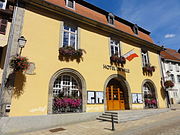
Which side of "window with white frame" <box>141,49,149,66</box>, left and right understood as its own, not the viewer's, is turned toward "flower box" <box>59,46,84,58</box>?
right

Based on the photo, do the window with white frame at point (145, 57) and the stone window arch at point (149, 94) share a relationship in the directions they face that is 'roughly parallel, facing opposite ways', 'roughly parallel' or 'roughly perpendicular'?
roughly parallel

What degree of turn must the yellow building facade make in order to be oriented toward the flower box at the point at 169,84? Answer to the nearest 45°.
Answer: approximately 90° to its left

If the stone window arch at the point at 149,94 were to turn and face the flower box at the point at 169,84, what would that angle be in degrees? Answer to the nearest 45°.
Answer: approximately 90° to its left

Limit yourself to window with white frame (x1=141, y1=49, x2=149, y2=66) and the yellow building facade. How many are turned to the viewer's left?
0

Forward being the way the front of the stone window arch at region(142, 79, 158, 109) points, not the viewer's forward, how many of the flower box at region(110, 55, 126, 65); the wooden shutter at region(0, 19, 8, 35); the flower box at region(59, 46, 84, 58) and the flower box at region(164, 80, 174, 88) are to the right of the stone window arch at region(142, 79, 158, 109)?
3

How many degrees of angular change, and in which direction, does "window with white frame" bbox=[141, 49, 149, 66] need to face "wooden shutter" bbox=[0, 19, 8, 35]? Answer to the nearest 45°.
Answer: approximately 90° to its right

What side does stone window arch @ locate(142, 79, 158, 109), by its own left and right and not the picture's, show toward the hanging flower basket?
right

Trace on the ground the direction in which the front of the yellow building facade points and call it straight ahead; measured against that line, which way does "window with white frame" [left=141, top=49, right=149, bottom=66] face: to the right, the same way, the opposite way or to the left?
the same way

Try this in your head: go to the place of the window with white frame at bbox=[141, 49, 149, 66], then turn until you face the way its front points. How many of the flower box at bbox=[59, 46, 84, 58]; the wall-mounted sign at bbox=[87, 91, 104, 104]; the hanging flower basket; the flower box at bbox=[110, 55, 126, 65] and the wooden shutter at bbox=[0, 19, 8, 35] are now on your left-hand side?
0

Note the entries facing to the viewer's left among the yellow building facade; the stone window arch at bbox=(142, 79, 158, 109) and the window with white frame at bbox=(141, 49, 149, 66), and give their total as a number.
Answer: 0

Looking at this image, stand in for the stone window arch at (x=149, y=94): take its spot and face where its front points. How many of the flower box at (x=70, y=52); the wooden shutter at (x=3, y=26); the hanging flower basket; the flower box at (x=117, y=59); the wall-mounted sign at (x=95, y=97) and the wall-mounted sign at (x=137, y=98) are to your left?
0
